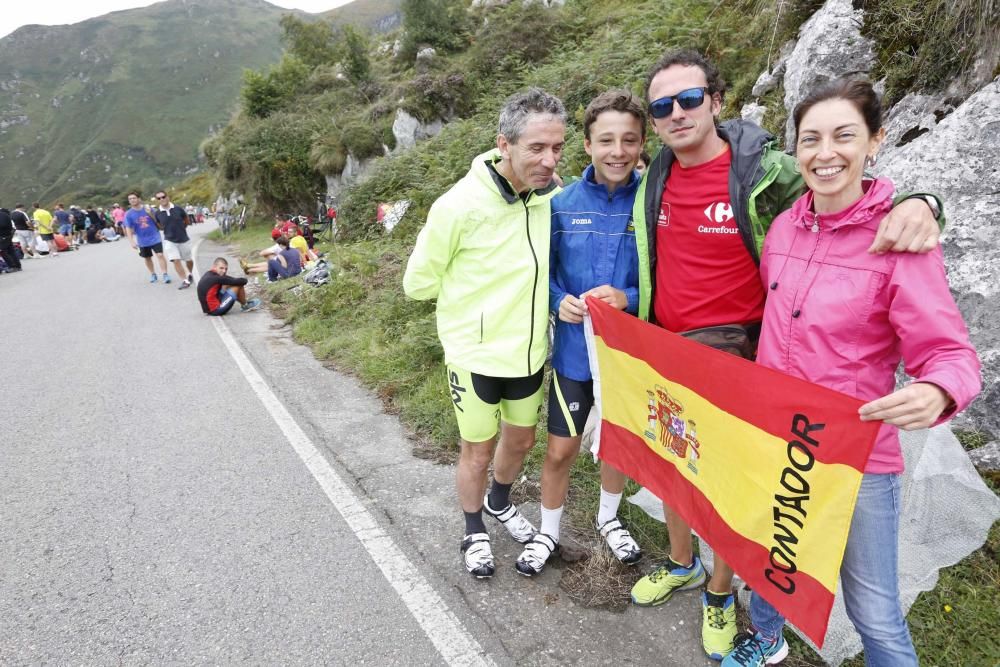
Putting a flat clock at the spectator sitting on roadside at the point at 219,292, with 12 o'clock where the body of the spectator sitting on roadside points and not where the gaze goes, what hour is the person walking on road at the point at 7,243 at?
The person walking on road is roughly at 8 o'clock from the spectator sitting on roadside.

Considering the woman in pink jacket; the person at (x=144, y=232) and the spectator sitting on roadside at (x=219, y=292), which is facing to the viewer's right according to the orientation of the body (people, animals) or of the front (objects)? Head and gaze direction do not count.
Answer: the spectator sitting on roadside

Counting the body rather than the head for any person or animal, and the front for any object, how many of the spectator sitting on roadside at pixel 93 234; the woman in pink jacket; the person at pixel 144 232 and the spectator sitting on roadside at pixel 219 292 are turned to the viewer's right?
2

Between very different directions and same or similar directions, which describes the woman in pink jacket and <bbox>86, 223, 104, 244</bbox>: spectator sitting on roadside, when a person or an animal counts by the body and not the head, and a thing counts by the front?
very different directions

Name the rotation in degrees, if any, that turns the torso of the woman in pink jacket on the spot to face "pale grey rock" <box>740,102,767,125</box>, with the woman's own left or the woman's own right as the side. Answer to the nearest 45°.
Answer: approximately 135° to the woman's own right

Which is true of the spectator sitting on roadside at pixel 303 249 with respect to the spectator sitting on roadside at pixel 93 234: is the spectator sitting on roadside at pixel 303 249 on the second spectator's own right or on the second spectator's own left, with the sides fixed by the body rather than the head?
on the second spectator's own right

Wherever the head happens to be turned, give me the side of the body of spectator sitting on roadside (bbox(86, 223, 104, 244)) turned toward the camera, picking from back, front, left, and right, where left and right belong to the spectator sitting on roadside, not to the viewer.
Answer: right

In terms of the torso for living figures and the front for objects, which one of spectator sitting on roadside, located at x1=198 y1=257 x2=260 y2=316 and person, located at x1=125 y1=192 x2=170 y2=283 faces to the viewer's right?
the spectator sitting on roadside

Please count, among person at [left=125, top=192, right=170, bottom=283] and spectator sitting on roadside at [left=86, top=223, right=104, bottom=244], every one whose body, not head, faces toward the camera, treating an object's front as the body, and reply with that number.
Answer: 1

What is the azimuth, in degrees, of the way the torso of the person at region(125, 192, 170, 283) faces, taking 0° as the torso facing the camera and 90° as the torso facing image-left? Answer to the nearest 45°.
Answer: approximately 0°
